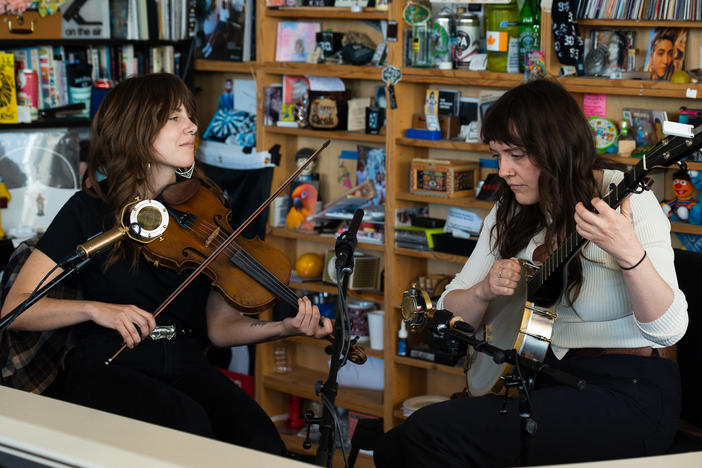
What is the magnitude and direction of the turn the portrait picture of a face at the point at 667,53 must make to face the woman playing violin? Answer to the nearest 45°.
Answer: approximately 45° to its right

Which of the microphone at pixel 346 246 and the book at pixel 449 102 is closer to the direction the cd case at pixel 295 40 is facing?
the microphone

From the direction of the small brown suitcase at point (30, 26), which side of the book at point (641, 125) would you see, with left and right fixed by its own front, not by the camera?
right

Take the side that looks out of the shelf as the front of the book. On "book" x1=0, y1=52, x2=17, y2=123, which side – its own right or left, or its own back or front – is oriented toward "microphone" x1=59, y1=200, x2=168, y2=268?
front

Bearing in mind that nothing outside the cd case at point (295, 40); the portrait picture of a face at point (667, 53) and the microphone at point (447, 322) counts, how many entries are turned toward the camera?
2

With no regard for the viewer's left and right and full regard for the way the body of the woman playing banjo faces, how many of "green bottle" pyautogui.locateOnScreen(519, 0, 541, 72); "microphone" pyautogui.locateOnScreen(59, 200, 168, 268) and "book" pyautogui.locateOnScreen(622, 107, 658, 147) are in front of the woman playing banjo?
1

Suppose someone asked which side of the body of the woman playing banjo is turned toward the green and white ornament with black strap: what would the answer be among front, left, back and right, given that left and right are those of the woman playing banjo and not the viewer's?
right

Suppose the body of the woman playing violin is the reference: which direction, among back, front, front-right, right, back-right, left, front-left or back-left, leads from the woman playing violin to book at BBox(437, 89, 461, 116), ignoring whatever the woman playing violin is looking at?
left

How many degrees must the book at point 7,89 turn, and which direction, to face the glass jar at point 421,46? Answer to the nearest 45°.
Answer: approximately 90° to its left

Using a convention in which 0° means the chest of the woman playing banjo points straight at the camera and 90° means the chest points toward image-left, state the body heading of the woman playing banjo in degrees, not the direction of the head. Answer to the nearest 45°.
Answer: approximately 45°
